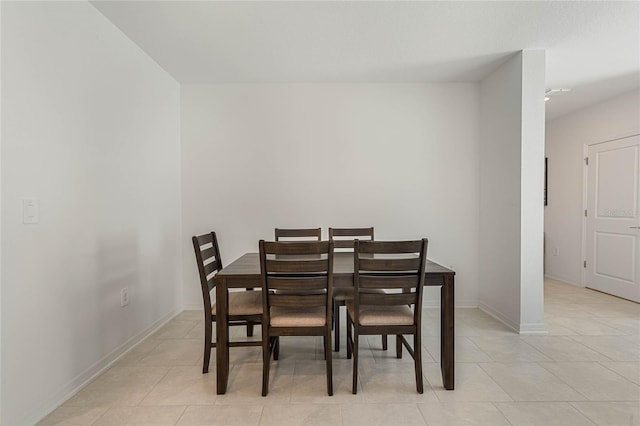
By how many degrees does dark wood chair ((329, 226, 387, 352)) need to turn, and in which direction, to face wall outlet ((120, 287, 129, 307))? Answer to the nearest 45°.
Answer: approximately 90° to its right

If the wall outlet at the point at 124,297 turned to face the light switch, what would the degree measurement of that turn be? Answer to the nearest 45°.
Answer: approximately 90° to its right

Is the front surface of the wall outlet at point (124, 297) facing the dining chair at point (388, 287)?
yes

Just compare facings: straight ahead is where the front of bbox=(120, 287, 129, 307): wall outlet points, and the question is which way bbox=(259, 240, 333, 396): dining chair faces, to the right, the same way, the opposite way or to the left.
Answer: to the left

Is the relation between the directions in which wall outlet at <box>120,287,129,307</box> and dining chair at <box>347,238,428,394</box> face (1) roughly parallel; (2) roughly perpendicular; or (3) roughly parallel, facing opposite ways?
roughly perpendicular

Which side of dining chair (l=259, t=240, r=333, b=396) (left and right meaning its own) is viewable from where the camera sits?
back

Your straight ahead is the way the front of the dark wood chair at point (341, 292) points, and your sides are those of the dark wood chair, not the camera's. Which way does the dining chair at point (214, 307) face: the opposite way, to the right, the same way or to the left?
to the left

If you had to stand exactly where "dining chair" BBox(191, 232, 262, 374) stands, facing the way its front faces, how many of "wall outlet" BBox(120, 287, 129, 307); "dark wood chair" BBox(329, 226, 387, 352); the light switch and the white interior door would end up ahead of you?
2

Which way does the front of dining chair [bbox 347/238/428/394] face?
away from the camera

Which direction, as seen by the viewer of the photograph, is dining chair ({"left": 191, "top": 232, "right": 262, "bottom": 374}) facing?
facing to the right of the viewer

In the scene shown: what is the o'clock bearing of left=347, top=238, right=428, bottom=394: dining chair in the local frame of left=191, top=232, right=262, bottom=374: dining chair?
left=347, top=238, right=428, bottom=394: dining chair is roughly at 1 o'clock from left=191, top=232, right=262, bottom=374: dining chair.

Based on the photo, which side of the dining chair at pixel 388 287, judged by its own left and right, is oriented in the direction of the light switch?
left

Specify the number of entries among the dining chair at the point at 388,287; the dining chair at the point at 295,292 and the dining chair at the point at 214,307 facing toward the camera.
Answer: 0

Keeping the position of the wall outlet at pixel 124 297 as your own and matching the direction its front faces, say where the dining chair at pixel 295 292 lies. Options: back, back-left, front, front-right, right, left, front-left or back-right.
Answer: front

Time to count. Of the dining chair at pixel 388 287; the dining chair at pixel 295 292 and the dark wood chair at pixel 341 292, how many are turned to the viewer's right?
0

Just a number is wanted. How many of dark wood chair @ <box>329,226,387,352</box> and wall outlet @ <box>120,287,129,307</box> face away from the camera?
0
